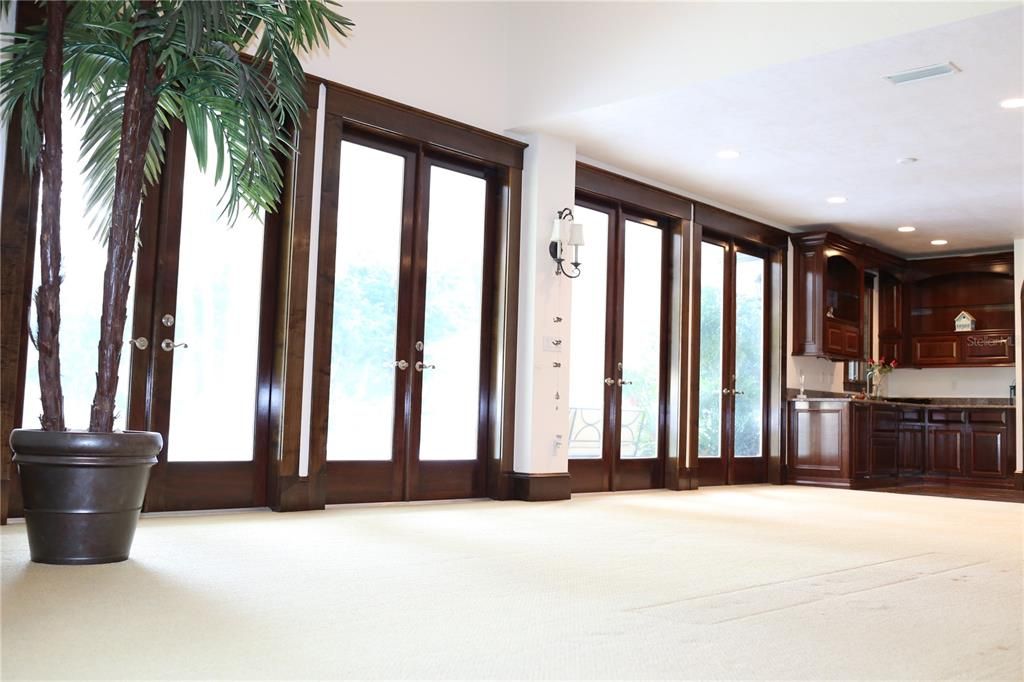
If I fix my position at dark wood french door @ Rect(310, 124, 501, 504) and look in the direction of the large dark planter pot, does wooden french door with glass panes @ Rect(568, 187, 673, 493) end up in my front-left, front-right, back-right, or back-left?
back-left

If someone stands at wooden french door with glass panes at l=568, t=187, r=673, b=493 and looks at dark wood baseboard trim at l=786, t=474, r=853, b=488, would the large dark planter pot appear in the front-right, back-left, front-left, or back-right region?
back-right

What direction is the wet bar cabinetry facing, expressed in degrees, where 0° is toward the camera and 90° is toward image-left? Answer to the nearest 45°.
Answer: approximately 0°

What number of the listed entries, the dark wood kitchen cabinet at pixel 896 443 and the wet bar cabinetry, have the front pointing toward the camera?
2

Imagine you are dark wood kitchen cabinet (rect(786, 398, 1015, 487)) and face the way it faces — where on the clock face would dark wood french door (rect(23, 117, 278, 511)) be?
The dark wood french door is roughly at 1 o'clock from the dark wood kitchen cabinet.

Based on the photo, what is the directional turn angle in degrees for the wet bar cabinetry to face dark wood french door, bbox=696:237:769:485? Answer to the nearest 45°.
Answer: approximately 45° to its right

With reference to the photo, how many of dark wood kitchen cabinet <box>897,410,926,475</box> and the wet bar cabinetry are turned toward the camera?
2

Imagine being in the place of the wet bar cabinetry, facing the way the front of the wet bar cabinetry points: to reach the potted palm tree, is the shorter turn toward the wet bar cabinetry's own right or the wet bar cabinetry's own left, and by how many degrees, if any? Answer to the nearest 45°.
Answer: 0° — it already faces it

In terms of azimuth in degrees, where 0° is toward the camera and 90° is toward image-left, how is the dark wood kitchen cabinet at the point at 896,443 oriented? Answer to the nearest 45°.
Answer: approximately 0°

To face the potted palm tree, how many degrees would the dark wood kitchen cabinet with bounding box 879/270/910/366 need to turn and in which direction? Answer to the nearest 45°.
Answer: approximately 45° to its right

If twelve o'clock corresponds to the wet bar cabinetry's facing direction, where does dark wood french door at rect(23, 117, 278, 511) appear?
The dark wood french door is roughly at 1 o'clock from the wet bar cabinetry.
